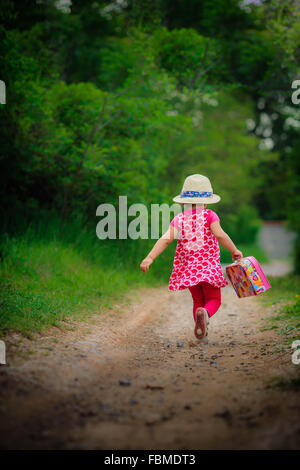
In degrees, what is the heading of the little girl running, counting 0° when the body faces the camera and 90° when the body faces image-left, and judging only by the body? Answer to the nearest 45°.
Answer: approximately 180°
